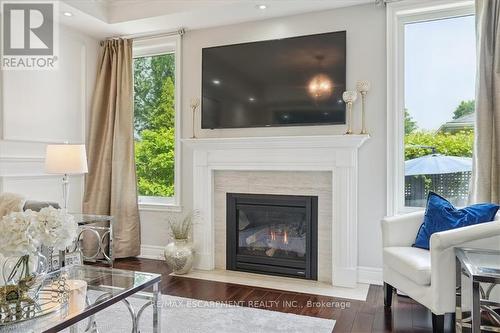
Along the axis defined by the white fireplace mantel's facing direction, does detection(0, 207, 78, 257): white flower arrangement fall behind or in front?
in front

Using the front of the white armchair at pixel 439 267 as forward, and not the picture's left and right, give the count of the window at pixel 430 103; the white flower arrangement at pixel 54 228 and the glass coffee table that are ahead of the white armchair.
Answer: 2

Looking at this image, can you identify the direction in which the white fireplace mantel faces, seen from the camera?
facing the viewer

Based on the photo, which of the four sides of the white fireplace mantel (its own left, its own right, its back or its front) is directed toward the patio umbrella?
back

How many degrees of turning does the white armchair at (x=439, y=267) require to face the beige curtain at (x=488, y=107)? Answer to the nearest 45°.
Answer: approximately 135° to its right

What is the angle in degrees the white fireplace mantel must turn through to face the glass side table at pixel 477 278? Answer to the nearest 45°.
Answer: approximately 45° to its left

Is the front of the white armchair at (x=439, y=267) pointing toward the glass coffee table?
yes

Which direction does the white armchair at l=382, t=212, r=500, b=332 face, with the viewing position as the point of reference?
facing the viewer and to the left of the viewer

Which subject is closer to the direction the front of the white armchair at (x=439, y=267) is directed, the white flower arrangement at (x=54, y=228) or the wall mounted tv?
the white flower arrangement

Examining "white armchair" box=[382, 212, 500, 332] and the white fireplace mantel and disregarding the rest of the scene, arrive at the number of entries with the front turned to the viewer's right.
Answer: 0

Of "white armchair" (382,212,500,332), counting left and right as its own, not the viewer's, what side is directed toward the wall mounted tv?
right

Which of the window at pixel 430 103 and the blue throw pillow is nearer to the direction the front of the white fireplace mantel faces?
the blue throw pillow
